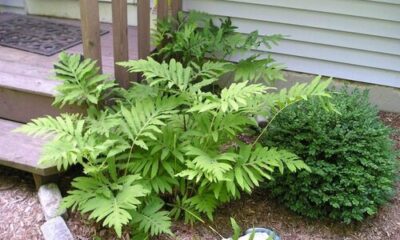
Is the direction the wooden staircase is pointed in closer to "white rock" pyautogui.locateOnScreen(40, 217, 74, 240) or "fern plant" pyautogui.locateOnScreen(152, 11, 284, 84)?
the white rock

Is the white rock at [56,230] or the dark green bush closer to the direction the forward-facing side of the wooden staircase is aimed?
the white rock

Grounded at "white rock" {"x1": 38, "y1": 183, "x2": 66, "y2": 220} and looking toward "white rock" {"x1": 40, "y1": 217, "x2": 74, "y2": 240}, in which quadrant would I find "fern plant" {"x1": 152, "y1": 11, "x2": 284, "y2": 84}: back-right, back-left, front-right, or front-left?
back-left

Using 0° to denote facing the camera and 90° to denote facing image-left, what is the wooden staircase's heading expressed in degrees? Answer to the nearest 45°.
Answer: approximately 45°

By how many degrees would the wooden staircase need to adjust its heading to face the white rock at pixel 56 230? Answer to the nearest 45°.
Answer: approximately 45° to its left

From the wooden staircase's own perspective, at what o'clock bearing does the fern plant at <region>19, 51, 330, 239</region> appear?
The fern plant is roughly at 9 o'clock from the wooden staircase.

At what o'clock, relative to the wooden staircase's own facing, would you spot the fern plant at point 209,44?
The fern plant is roughly at 7 o'clock from the wooden staircase.

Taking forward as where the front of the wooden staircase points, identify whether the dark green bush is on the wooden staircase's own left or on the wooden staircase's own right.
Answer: on the wooden staircase's own left
